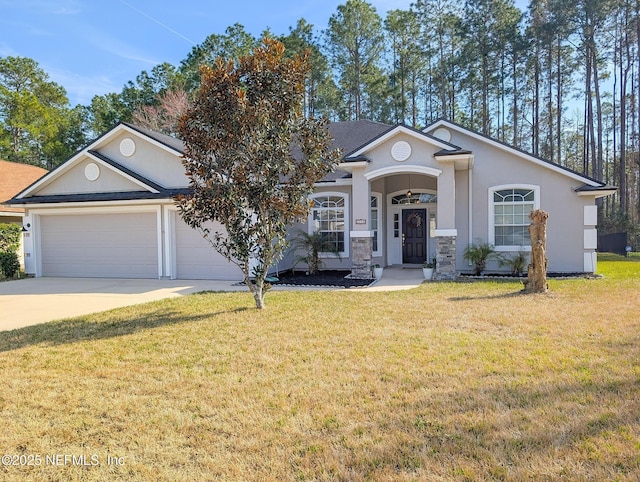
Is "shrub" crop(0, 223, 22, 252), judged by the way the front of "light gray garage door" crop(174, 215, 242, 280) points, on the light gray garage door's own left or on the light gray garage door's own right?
on the light gray garage door's own right

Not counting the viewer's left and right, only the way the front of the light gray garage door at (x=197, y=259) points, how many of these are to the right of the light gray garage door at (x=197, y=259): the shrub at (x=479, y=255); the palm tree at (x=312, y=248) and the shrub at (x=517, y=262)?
0

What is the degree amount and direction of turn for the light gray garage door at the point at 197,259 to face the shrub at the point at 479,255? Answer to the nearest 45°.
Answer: approximately 90° to its left

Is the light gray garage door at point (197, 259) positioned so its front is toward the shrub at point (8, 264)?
no

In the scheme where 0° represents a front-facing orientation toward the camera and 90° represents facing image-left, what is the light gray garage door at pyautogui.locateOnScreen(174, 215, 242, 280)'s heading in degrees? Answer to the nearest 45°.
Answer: approximately 0°

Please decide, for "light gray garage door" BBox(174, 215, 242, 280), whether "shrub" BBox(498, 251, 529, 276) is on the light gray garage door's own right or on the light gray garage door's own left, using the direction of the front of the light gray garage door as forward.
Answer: on the light gray garage door's own left

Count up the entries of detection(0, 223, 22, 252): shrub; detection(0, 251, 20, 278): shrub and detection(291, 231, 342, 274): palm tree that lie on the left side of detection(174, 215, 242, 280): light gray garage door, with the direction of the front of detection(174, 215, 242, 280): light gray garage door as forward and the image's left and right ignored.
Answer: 1

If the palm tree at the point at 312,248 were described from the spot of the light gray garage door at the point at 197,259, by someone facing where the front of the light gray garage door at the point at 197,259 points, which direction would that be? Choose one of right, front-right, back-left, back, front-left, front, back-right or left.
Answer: left
